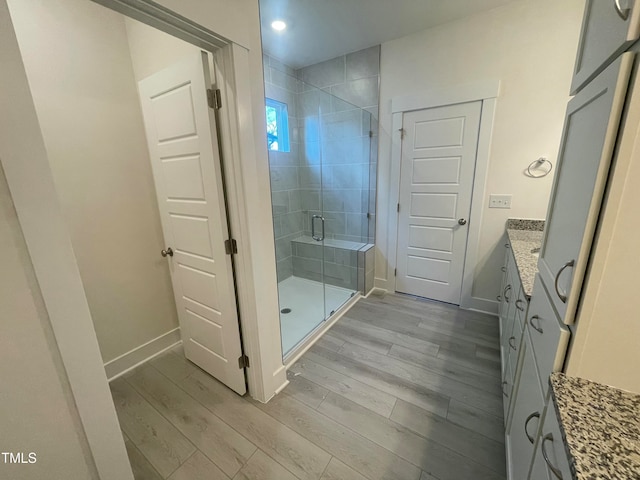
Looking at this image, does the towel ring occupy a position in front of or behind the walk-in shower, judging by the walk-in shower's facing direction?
in front

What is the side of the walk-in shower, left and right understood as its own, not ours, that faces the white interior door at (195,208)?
right

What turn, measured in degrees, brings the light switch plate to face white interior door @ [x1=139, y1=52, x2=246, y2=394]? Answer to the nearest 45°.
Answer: approximately 45° to its right

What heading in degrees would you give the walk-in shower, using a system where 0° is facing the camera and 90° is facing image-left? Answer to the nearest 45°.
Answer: approximately 315°

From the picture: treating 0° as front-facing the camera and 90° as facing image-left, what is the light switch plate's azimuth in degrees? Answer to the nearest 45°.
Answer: approximately 0°

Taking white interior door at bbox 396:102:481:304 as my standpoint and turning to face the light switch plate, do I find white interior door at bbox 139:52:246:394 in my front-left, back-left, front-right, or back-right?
back-right

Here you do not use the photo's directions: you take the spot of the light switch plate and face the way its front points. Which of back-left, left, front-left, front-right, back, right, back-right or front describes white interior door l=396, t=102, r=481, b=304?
right
